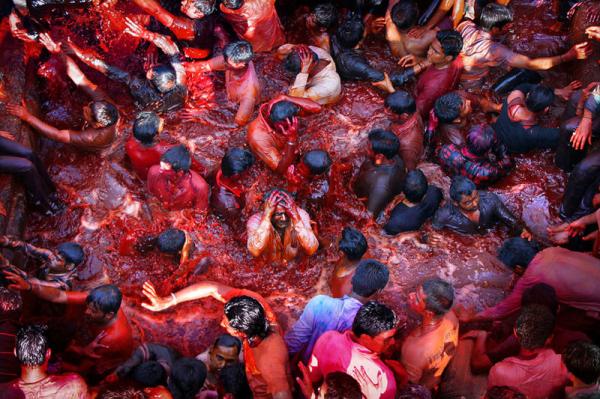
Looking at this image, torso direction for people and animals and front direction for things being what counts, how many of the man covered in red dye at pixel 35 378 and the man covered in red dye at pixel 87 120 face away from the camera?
1

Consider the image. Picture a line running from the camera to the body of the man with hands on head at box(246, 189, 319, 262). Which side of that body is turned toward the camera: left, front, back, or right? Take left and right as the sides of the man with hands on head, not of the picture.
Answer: front

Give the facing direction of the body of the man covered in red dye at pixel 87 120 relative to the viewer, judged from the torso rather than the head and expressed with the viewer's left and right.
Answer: facing to the left of the viewer

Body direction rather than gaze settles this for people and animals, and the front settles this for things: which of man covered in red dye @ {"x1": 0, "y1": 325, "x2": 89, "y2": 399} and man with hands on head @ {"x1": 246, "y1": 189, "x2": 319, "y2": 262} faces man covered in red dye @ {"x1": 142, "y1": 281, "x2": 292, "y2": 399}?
the man with hands on head

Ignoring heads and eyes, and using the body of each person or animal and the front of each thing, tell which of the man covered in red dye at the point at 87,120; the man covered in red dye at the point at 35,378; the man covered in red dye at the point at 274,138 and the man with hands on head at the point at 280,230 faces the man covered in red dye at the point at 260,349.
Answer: the man with hands on head

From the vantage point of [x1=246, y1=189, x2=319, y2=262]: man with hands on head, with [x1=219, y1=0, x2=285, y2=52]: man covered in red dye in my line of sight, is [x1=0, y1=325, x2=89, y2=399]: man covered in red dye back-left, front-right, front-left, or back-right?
back-left
